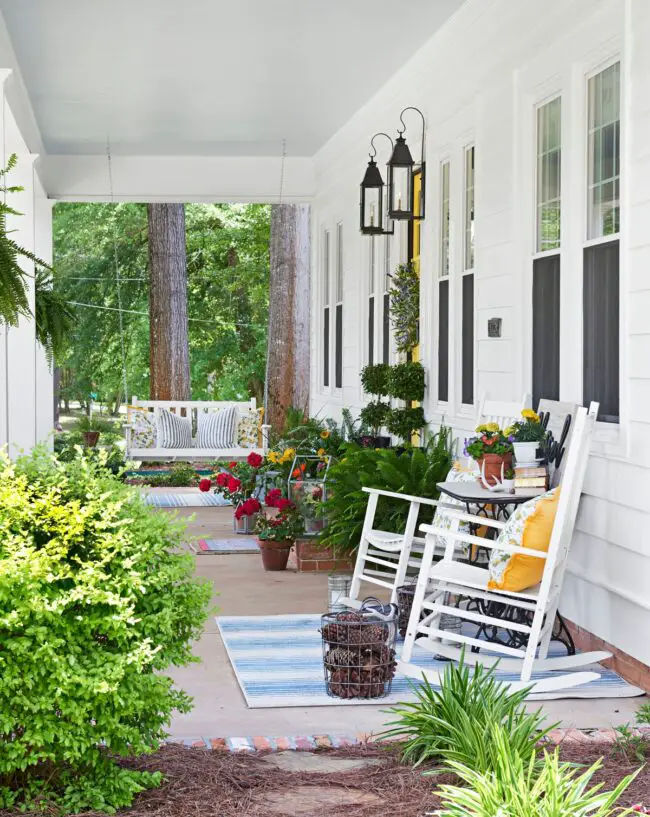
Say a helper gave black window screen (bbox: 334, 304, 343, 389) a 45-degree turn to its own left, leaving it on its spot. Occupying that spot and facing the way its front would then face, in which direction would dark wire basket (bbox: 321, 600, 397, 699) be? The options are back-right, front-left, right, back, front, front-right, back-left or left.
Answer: front-left

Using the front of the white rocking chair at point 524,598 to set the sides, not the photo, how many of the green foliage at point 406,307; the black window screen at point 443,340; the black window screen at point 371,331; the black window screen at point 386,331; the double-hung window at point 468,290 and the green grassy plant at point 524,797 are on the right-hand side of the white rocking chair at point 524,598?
5

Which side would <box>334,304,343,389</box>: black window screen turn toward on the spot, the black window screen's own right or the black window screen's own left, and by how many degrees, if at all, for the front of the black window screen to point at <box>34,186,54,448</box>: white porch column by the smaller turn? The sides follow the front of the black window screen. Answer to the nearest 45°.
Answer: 0° — it already faces it

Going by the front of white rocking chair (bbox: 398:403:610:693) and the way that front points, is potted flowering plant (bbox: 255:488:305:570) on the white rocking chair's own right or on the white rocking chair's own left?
on the white rocking chair's own right

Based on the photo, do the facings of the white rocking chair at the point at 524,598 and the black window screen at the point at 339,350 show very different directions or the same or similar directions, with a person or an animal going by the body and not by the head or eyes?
same or similar directions

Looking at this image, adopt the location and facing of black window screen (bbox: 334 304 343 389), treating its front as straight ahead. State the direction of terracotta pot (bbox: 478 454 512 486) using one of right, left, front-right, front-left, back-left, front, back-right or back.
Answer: left

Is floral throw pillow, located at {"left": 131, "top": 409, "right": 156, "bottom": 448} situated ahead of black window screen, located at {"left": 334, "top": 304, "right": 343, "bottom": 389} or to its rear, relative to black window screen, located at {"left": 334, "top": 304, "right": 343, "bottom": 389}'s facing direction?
ahead

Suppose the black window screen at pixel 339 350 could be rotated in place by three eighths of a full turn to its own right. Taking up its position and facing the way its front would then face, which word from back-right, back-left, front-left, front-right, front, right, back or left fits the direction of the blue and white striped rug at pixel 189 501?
back-left

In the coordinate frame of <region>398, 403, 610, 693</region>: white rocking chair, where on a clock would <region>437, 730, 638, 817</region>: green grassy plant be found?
The green grassy plant is roughly at 9 o'clock from the white rocking chair.

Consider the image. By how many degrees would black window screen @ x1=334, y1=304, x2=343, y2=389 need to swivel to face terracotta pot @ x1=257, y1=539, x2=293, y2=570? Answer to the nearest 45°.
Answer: approximately 90° to its left

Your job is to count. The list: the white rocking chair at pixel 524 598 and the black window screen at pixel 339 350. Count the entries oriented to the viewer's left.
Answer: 2

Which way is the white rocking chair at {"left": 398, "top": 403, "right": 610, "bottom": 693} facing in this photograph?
to the viewer's left

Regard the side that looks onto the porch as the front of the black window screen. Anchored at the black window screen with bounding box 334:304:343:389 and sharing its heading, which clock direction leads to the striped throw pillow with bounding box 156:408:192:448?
The striped throw pillow is roughly at 1 o'clock from the black window screen.

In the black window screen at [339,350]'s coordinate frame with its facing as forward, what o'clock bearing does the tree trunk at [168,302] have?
The tree trunk is roughly at 2 o'clock from the black window screen.

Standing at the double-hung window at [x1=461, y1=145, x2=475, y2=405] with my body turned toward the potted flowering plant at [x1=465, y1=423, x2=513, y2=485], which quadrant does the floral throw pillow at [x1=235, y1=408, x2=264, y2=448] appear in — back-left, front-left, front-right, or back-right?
back-right

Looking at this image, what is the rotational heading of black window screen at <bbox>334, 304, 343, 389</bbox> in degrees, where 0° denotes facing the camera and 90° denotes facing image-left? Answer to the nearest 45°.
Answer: approximately 90°

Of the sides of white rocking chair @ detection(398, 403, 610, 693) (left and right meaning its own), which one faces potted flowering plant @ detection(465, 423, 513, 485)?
right
